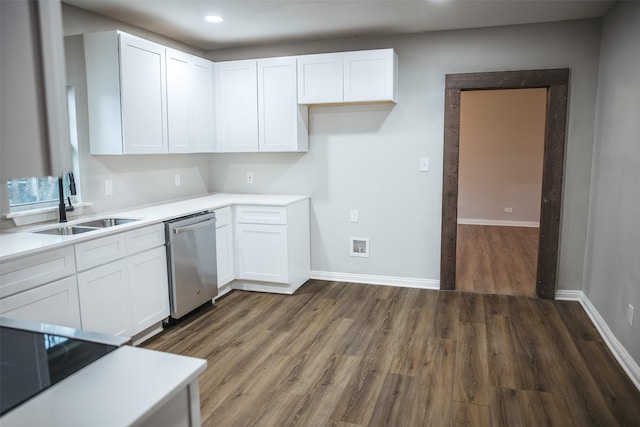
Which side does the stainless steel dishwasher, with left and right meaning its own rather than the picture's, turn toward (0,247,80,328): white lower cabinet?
right

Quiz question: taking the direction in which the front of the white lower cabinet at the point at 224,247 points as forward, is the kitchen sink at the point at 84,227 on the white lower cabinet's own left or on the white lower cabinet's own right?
on the white lower cabinet's own right

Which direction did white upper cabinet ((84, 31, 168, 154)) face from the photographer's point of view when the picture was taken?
facing the viewer and to the right of the viewer

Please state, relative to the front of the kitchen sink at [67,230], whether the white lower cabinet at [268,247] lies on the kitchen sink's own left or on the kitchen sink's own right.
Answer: on the kitchen sink's own left

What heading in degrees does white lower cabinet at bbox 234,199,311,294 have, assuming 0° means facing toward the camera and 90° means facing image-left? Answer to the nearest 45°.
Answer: approximately 45°

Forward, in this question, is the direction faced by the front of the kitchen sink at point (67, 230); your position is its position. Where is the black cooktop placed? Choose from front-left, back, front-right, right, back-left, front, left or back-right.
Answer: front-right
